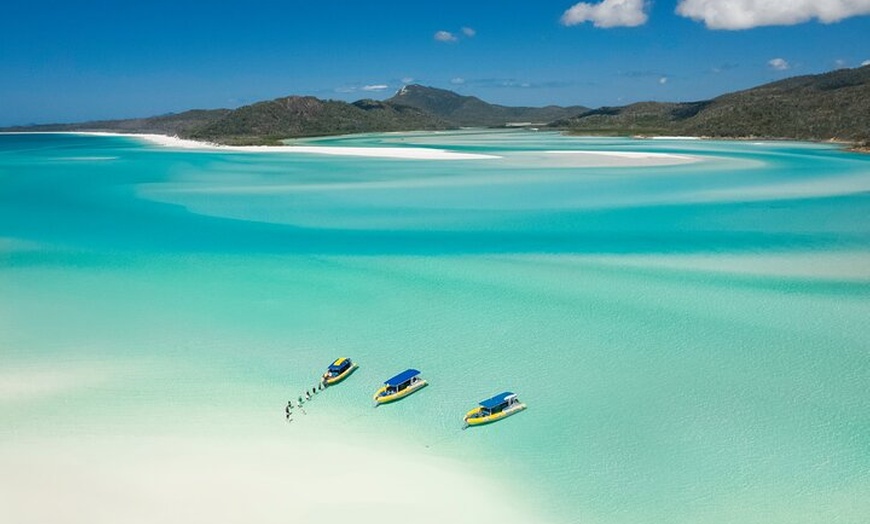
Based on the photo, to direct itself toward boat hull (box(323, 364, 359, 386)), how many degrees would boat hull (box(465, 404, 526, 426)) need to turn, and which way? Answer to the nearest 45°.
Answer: approximately 90° to its right

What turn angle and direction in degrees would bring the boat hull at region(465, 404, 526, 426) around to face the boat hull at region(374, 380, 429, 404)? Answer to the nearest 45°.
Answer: approximately 90° to its right

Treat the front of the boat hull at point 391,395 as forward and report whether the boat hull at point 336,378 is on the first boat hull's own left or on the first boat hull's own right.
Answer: on the first boat hull's own right

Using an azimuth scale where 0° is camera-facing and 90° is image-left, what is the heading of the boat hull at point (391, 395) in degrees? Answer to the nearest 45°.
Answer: approximately 45°

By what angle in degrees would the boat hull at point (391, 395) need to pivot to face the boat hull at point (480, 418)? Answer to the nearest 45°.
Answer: approximately 90° to its left
